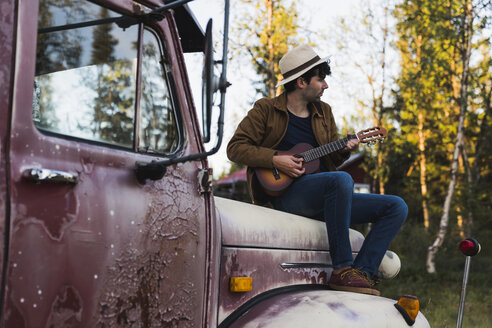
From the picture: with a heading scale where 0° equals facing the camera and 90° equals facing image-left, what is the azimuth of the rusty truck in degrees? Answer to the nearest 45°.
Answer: approximately 225°

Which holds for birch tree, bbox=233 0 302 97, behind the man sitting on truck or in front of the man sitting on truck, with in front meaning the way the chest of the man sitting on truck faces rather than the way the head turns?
behind

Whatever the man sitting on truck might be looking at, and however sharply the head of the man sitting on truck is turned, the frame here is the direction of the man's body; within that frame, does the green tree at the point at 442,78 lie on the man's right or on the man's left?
on the man's left

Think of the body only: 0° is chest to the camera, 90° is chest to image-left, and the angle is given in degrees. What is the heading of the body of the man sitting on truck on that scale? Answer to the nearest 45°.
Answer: approximately 315°

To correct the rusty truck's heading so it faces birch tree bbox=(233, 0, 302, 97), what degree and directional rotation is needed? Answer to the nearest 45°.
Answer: approximately 45° to its left
